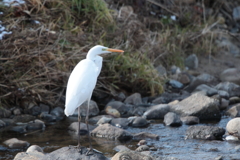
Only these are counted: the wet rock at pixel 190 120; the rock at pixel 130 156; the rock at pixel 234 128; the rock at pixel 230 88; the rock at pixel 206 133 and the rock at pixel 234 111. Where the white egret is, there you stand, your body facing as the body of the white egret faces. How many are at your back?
0

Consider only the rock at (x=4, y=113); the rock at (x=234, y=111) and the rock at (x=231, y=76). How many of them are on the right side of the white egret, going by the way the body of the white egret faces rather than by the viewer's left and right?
0

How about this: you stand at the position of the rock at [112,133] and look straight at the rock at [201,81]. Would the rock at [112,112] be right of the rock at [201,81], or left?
left

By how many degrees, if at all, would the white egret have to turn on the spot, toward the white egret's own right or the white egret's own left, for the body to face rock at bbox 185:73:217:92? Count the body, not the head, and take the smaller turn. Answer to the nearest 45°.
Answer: approximately 45° to the white egret's own left

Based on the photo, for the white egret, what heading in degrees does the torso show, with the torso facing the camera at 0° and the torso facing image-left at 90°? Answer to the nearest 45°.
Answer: approximately 270°

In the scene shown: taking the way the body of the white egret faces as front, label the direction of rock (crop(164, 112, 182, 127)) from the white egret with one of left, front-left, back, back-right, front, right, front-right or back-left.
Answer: front-left

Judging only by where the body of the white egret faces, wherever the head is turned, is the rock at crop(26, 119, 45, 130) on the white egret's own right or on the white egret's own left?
on the white egret's own left

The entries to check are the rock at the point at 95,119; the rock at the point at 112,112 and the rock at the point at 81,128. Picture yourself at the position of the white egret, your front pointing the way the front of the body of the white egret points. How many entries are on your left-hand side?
3

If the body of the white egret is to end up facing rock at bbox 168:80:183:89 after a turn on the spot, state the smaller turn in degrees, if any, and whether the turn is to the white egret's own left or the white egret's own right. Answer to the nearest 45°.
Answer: approximately 45° to the white egret's own left

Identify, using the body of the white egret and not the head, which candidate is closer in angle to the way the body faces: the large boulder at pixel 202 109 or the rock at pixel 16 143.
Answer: the large boulder

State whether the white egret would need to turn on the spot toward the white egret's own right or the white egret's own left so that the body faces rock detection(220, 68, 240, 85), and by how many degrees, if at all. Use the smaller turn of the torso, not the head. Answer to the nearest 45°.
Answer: approximately 45° to the white egret's own left

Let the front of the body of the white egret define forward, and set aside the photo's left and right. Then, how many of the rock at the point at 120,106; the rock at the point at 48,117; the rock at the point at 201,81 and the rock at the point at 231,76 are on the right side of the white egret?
0

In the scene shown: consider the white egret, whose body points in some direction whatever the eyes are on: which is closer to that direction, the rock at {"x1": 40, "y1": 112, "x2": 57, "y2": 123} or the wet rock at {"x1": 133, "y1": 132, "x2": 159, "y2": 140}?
the wet rock

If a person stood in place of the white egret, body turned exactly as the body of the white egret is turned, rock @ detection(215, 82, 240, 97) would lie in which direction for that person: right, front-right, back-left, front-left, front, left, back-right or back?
front-left

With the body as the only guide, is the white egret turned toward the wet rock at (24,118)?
no

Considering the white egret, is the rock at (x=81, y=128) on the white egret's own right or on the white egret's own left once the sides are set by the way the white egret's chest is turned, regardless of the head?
on the white egret's own left

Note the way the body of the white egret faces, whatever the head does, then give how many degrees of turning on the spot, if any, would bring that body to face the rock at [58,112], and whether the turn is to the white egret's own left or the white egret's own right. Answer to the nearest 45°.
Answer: approximately 90° to the white egret's own left
